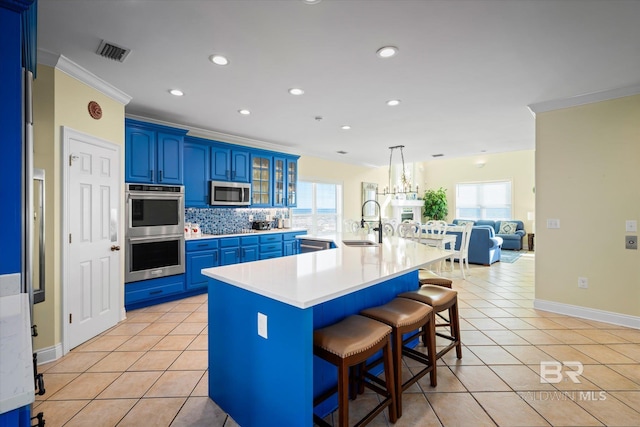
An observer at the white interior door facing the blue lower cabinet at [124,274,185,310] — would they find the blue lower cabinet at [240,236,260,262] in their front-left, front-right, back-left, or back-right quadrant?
front-right

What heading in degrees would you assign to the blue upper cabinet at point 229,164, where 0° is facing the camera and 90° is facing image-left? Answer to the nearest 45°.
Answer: approximately 315°

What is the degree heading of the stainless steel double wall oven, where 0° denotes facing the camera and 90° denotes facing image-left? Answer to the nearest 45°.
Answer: approximately 315°

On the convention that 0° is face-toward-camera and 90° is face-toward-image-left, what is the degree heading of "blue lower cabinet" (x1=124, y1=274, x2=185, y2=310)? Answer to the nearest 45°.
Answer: approximately 315°

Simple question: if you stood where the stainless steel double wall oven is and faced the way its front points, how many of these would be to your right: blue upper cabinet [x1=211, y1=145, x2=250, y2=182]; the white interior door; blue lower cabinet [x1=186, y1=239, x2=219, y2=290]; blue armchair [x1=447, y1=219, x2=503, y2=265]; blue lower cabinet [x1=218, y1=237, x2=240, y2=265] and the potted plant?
1

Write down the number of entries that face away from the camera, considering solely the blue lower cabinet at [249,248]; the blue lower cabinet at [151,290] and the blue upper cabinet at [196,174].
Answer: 0

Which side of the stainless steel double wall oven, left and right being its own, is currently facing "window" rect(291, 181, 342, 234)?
left

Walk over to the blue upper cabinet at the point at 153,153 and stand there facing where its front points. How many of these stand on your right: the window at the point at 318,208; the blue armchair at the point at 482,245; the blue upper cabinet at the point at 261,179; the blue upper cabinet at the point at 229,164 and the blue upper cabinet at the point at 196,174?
0

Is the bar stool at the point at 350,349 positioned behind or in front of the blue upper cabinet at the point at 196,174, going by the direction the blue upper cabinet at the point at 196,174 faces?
in front

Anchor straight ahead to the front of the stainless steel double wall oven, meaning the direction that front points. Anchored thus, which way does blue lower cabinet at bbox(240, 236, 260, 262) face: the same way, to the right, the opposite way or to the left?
the same way

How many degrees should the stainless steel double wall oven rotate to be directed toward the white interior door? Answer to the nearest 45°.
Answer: approximately 90° to its right

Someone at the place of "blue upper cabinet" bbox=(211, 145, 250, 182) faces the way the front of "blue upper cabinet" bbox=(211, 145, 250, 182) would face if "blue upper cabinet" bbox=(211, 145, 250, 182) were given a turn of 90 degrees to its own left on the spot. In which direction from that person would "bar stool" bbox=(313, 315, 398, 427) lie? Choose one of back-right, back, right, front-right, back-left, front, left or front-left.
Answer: back-right

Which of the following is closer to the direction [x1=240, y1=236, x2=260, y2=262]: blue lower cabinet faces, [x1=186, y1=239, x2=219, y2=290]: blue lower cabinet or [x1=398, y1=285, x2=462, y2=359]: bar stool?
the bar stool

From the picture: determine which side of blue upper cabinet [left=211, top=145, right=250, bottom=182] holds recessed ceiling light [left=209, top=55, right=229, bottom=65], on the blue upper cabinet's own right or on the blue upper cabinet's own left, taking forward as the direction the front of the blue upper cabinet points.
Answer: on the blue upper cabinet's own right

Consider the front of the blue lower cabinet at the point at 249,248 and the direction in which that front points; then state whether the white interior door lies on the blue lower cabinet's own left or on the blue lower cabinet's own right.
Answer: on the blue lower cabinet's own right

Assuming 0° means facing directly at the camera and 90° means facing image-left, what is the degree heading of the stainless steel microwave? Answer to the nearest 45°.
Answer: approximately 315°

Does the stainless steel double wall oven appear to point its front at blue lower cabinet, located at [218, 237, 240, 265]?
no

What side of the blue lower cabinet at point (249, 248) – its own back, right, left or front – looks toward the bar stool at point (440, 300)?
front

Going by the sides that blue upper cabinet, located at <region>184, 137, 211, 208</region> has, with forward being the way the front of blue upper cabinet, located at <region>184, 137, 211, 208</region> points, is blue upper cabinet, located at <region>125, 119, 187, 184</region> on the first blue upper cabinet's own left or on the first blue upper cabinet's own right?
on the first blue upper cabinet's own right

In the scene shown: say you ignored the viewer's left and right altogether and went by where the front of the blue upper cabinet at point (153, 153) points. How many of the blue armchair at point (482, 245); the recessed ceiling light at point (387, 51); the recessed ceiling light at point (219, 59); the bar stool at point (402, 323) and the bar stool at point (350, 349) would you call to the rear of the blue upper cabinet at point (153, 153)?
0

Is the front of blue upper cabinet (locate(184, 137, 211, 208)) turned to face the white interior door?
no

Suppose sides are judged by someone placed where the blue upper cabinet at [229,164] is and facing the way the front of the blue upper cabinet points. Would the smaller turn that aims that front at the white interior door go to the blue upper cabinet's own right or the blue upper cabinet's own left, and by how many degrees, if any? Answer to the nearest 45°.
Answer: approximately 90° to the blue upper cabinet's own right

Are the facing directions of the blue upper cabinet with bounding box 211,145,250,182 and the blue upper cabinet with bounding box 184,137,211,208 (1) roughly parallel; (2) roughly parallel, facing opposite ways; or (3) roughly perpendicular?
roughly parallel
